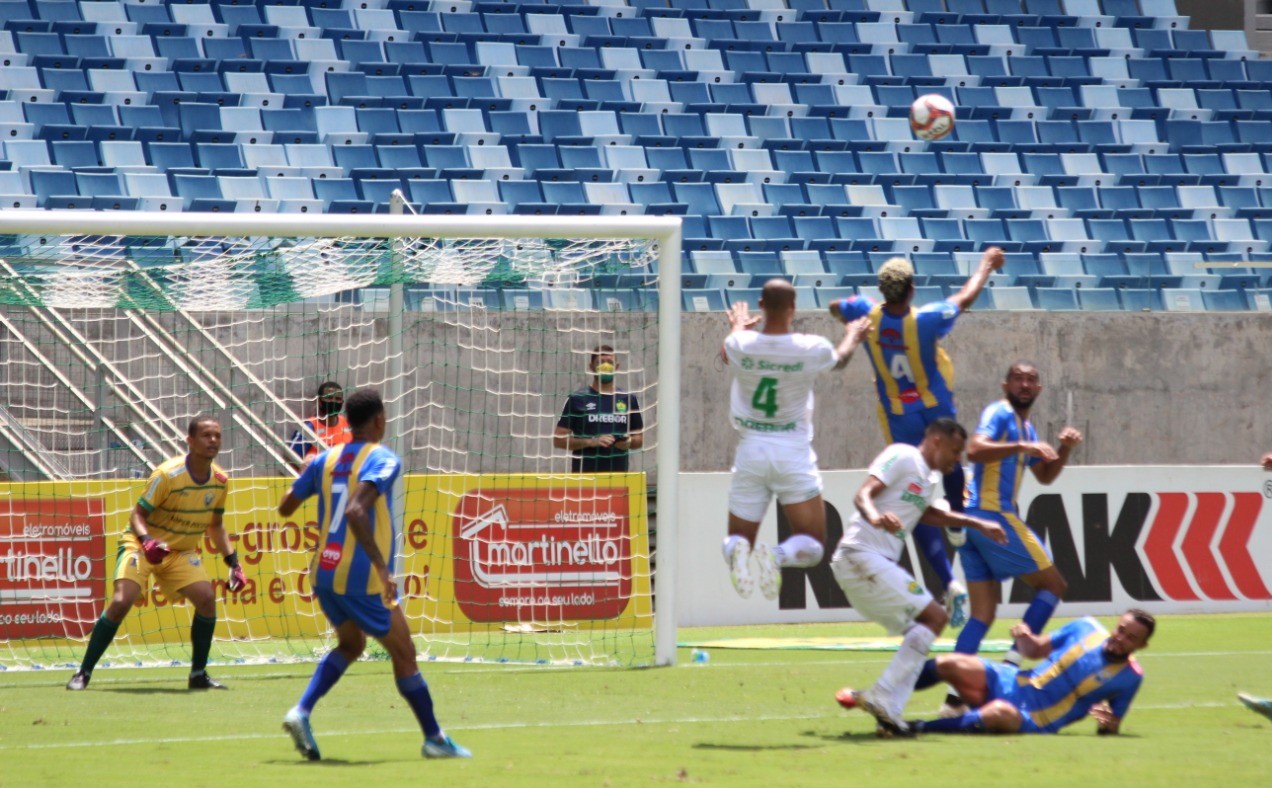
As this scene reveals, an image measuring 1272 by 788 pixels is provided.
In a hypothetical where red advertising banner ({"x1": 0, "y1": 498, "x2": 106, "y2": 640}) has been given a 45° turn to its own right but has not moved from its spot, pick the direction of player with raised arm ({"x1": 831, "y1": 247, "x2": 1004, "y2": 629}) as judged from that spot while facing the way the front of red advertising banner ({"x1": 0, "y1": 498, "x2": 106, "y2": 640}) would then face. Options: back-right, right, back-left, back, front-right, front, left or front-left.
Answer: left

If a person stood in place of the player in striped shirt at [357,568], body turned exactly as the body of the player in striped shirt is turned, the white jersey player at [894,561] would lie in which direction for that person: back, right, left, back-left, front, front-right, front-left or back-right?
front-right

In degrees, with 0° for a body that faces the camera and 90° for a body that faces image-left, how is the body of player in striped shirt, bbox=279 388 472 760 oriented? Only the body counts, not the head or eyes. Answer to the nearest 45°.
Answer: approximately 225°

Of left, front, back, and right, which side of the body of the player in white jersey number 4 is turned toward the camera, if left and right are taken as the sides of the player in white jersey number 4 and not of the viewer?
back

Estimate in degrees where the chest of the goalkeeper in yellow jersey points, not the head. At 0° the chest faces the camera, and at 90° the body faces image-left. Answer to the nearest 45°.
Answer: approximately 315°

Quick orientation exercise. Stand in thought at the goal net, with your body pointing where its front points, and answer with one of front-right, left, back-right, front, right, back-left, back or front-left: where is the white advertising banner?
left

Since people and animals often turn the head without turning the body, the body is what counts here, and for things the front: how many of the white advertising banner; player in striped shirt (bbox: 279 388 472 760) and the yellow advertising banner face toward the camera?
2

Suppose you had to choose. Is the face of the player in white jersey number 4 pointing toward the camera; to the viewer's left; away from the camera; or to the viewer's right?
away from the camera
